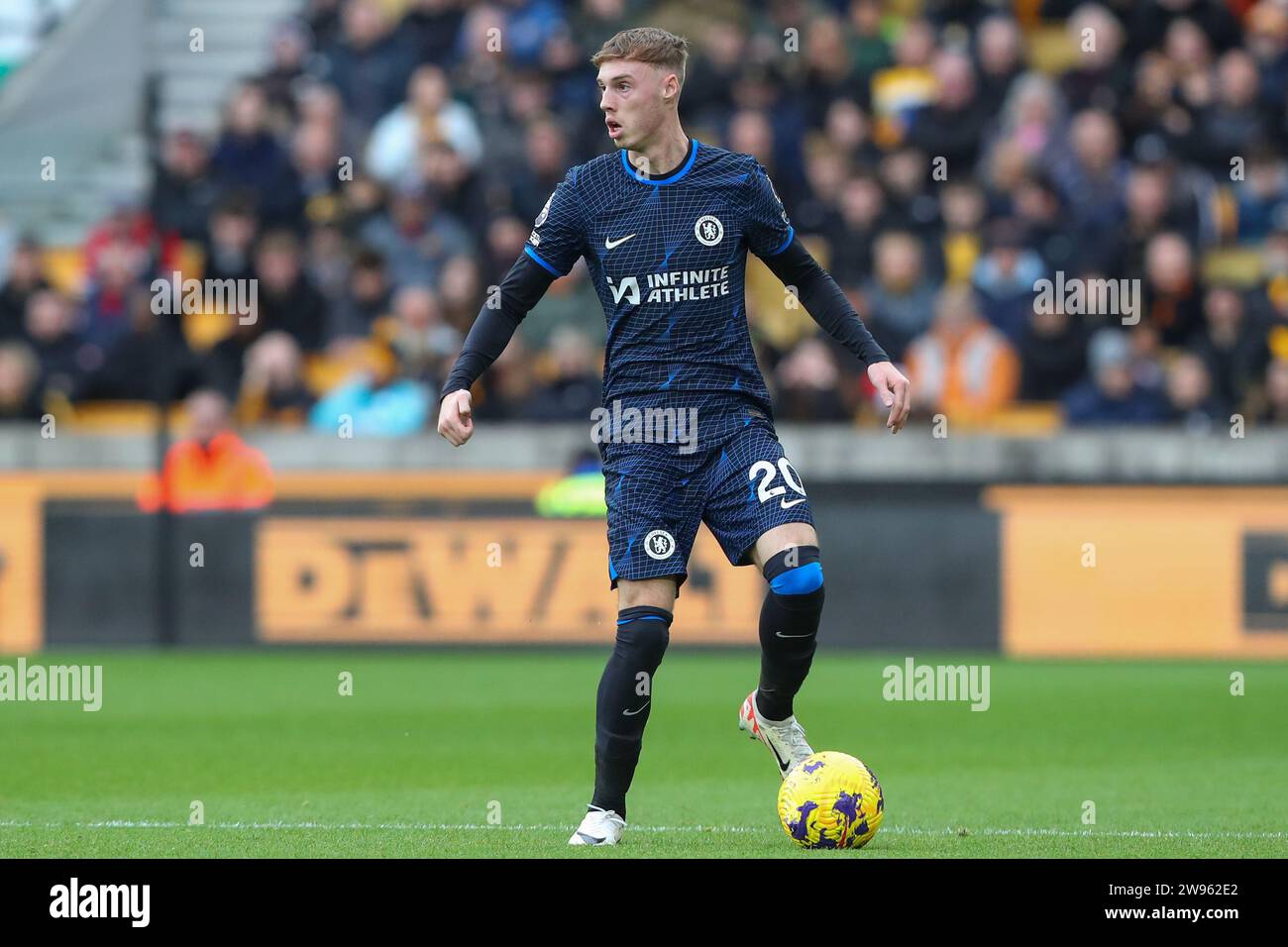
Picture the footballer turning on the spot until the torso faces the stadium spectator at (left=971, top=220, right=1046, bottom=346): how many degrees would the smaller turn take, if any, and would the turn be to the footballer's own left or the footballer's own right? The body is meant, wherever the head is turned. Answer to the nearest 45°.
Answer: approximately 180°

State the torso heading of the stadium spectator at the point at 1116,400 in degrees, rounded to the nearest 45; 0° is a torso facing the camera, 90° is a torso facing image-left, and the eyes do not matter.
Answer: approximately 0°

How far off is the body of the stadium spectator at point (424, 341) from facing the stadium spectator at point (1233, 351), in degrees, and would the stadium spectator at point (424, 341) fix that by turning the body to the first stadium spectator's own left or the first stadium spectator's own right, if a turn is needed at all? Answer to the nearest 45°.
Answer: approximately 90° to the first stadium spectator's own left

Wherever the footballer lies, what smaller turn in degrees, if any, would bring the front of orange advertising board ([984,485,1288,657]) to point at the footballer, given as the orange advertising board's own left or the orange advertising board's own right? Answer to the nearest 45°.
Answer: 0° — it already faces them

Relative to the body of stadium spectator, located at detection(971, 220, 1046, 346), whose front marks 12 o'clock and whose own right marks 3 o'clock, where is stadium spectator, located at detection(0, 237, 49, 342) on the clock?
stadium spectator, located at detection(0, 237, 49, 342) is roughly at 3 o'clock from stadium spectator, located at detection(971, 220, 1046, 346).

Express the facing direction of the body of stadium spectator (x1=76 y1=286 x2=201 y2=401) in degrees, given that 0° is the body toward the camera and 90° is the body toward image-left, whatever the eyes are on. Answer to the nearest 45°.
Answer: approximately 0°
